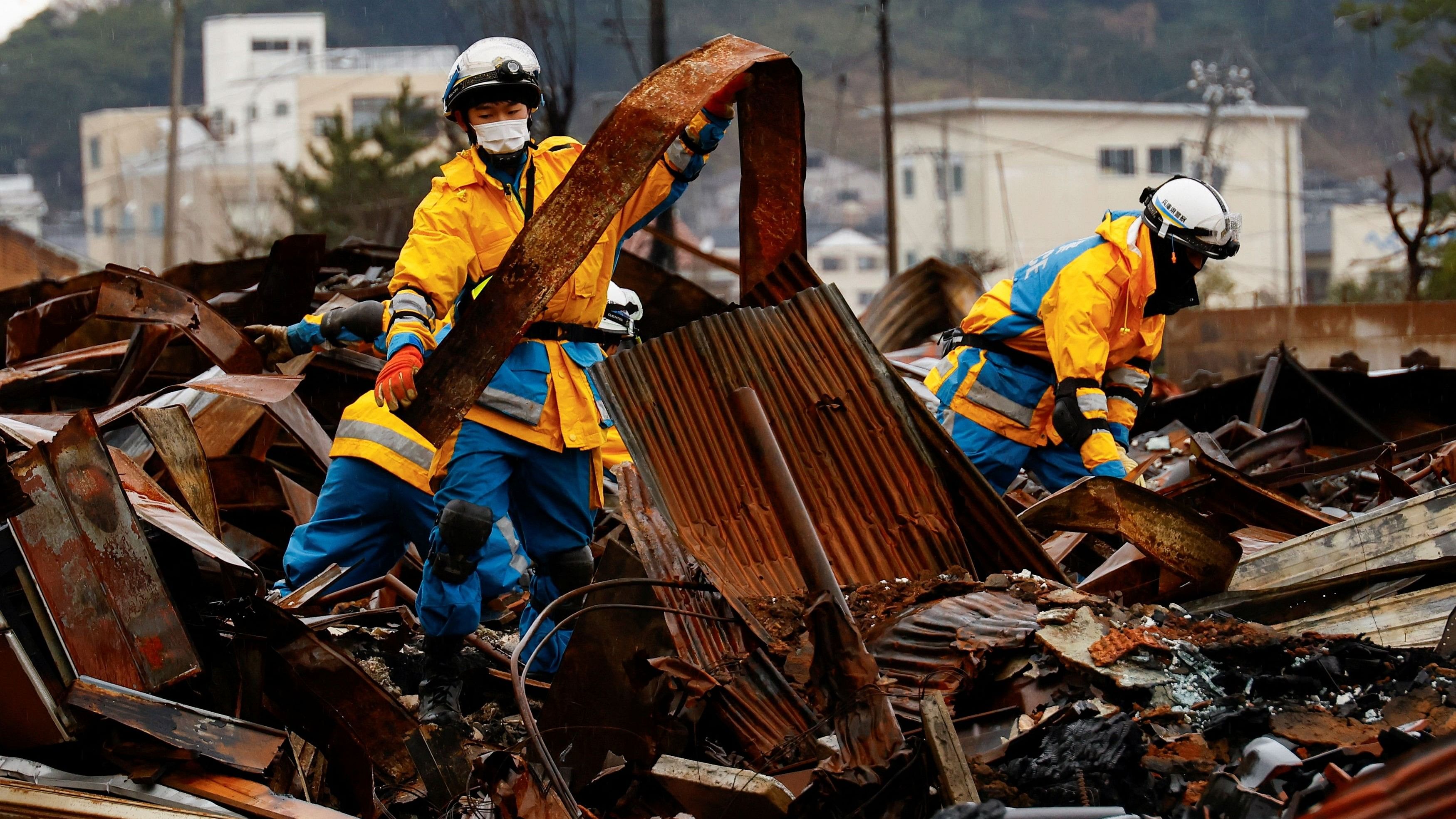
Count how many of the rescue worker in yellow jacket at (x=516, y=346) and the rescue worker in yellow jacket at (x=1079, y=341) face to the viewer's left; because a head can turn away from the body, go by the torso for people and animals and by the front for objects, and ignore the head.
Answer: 0

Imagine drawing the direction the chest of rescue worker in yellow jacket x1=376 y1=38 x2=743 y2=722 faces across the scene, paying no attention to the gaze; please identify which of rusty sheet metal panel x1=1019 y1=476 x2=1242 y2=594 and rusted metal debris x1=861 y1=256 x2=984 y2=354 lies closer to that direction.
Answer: the rusty sheet metal panel

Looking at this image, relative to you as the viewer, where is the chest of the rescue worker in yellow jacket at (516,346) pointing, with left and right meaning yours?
facing the viewer and to the right of the viewer

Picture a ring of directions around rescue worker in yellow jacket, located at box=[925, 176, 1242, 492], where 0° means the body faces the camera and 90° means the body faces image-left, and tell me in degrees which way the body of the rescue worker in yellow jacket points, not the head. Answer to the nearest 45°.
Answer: approximately 270°

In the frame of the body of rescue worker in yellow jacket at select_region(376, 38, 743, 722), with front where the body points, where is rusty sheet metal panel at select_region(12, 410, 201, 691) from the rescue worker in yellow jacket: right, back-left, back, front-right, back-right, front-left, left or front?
right

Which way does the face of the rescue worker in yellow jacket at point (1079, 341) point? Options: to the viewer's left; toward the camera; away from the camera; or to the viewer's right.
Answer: to the viewer's right

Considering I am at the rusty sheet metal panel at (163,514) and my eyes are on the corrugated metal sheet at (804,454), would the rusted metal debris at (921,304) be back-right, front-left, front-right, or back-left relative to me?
front-left

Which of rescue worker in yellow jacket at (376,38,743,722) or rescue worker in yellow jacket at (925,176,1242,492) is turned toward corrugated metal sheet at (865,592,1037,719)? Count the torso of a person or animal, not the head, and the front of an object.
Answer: rescue worker in yellow jacket at (376,38,743,722)

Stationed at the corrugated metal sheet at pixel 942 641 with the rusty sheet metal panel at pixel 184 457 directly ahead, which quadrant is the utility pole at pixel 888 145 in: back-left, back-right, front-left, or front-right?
front-right

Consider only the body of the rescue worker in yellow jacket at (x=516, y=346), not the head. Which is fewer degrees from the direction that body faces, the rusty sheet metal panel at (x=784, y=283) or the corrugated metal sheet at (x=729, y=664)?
the corrugated metal sheet
